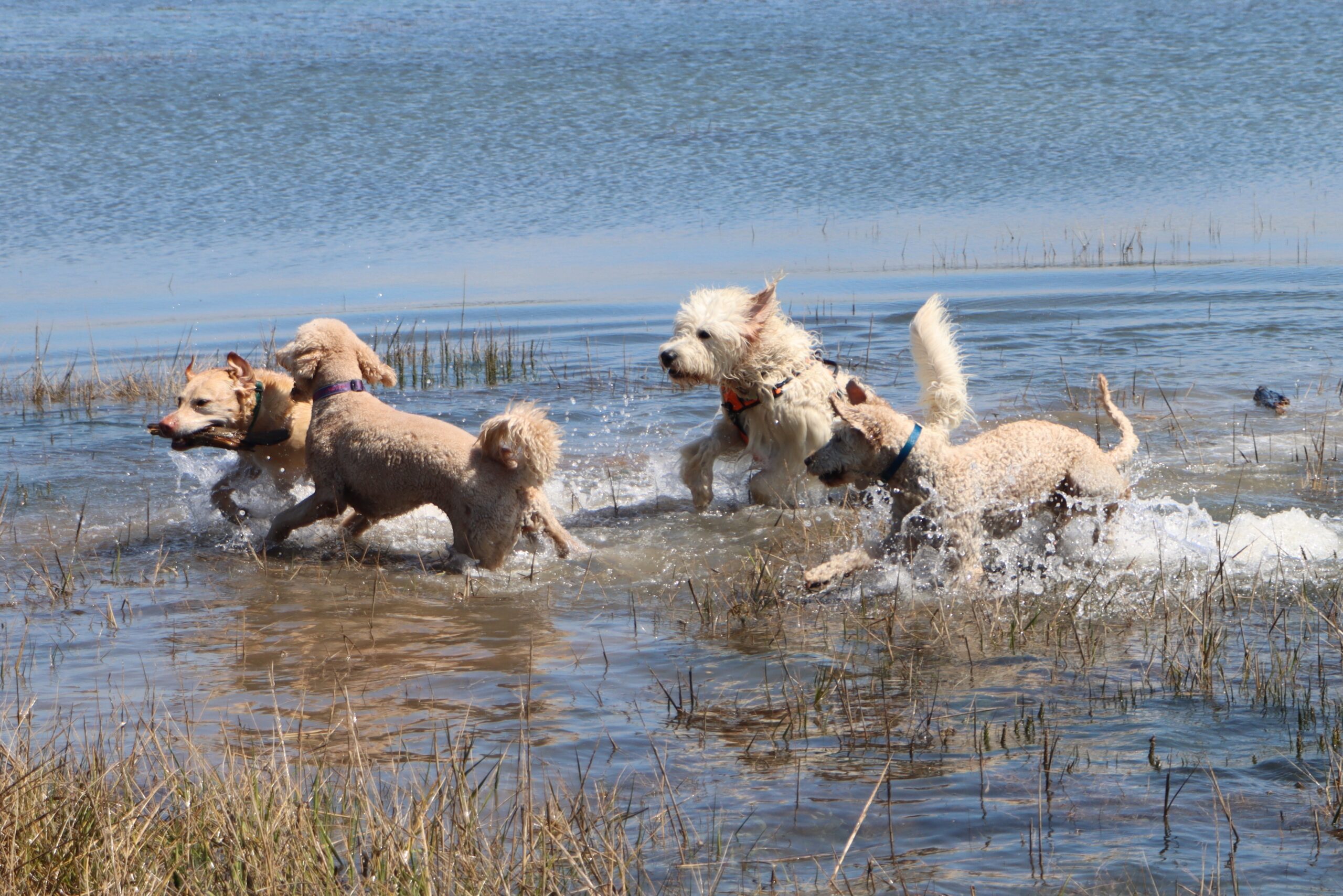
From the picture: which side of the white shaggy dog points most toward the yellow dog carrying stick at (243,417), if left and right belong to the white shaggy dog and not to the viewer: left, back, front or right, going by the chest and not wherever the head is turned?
front

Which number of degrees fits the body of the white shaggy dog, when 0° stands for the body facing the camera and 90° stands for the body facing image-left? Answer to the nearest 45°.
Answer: approximately 90°

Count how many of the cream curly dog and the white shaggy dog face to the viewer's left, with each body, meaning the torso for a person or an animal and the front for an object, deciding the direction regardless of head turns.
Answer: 2

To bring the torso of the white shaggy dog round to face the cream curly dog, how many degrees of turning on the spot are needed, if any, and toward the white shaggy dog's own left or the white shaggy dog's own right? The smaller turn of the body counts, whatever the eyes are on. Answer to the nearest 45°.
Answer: approximately 135° to the white shaggy dog's own left

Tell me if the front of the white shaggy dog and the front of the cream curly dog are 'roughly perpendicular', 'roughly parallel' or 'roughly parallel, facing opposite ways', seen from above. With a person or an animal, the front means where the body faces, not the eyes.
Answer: roughly parallel

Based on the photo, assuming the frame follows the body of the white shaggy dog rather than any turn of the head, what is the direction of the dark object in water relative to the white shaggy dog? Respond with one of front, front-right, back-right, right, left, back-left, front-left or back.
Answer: back-right

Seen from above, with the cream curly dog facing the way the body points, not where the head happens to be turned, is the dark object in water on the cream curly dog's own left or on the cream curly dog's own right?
on the cream curly dog's own right

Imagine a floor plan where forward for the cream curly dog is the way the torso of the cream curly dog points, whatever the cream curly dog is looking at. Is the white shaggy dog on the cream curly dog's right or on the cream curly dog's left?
on the cream curly dog's right

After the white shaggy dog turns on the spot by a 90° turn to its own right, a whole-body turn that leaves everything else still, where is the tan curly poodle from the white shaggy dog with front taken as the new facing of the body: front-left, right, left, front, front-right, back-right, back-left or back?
back-left

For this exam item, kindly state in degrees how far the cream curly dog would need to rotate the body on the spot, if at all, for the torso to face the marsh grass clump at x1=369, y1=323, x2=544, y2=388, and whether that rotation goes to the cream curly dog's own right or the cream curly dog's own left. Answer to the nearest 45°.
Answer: approximately 45° to the cream curly dog's own right

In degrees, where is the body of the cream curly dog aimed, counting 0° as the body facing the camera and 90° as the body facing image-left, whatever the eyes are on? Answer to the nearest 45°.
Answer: approximately 90°

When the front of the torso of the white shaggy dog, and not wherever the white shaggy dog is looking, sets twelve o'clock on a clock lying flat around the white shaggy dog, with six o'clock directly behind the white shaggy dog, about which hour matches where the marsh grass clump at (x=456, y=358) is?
The marsh grass clump is roughly at 2 o'clock from the white shaggy dog.

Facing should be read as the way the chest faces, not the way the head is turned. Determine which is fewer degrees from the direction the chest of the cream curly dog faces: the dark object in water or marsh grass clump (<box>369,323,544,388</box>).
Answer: the marsh grass clump
